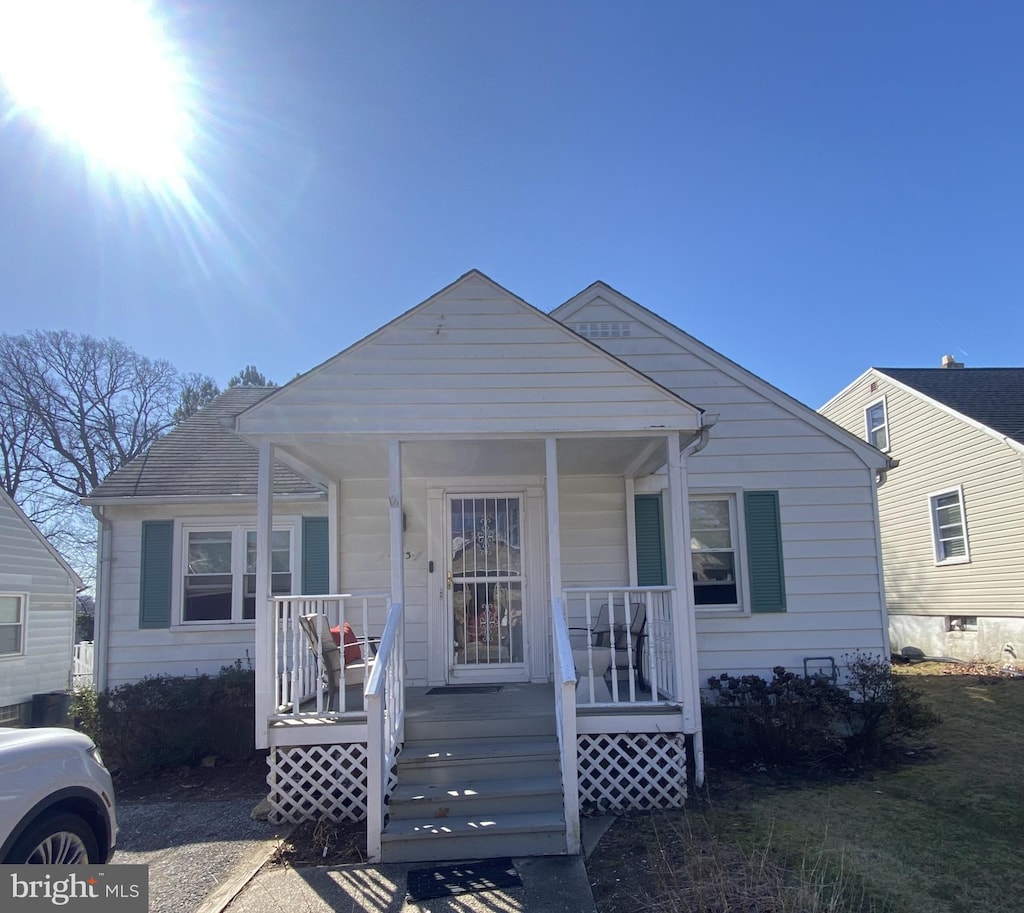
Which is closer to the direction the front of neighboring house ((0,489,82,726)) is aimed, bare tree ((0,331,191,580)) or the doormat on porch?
the doormat on porch

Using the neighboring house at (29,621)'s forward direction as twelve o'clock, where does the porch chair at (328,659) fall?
The porch chair is roughly at 10 o'clock from the neighboring house.

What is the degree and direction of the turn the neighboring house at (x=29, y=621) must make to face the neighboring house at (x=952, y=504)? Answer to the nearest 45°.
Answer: approximately 90° to its left

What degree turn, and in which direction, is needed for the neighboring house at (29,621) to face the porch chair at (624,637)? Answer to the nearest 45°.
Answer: approximately 45° to its left

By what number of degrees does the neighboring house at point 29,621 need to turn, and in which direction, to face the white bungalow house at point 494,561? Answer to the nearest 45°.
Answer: approximately 45° to its left

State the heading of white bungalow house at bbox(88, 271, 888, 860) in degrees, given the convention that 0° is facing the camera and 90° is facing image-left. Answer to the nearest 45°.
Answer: approximately 0°

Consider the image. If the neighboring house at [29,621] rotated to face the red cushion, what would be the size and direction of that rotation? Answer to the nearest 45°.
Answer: approximately 45° to its left

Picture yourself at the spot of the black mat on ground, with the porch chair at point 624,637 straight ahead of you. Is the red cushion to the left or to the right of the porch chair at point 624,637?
left

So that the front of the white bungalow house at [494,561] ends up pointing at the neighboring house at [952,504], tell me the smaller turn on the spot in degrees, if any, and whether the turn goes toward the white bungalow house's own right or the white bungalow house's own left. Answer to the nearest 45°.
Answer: approximately 135° to the white bungalow house's own left

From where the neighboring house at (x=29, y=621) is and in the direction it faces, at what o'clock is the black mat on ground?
The black mat on ground is roughly at 10 o'clock from the neighboring house.
